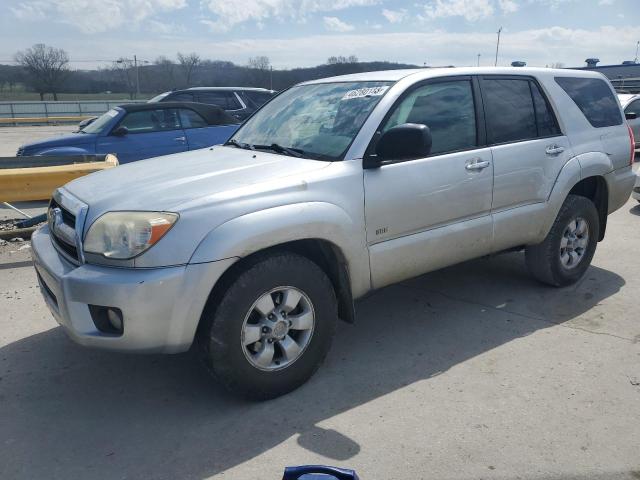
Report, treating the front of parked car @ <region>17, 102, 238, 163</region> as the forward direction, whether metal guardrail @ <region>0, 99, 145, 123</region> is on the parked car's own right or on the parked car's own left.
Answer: on the parked car's own right

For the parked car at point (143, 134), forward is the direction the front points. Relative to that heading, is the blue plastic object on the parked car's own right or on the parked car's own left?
on the parked car's own left

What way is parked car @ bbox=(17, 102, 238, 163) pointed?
to the viewer's left

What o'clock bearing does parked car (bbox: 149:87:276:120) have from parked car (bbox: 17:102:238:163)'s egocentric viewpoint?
parked car (bbox: 149:87:276:120) is roughly at 4 o'clock from parked car (bbox: 17:102:238:163).

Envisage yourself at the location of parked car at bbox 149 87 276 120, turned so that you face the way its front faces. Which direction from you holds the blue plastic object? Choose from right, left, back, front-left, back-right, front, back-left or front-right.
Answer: left

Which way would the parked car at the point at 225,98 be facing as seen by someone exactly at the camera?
facing to the left of the viewer

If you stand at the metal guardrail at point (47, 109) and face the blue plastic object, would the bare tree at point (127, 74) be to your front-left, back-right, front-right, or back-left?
back-left

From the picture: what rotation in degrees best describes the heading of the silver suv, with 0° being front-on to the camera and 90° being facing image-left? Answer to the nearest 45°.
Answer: approximately 45°

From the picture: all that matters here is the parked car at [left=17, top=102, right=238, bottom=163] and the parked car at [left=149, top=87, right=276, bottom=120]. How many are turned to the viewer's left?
2

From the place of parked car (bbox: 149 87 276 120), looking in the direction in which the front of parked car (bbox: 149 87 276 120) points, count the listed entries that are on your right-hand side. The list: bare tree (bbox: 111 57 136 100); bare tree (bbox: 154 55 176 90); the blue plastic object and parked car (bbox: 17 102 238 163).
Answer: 2

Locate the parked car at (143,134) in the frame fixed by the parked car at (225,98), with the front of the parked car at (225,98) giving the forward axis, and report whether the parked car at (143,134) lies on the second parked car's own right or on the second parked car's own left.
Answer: on the second parked car's own left

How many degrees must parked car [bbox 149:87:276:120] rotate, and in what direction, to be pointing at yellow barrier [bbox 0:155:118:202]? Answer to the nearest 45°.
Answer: approximately 90° to its left
